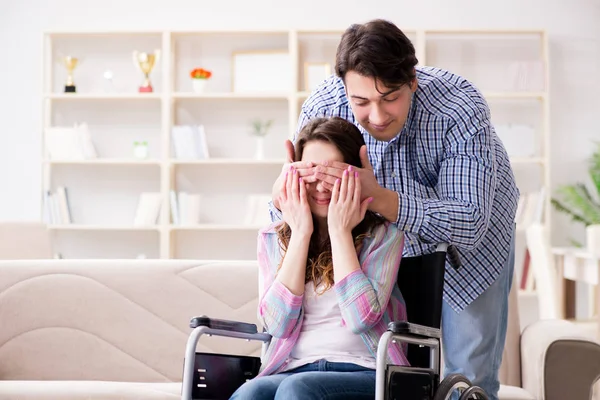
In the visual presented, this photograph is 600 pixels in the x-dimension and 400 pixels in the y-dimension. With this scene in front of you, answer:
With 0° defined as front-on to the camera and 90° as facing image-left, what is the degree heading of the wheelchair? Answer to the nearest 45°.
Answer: approximately 45°

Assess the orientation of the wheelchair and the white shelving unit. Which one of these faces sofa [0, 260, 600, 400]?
the white shelving unit

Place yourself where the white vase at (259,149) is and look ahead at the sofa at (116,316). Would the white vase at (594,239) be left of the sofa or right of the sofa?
left

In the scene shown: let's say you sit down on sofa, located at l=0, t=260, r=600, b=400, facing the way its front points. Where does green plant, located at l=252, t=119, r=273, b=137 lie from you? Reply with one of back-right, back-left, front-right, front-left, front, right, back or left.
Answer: back

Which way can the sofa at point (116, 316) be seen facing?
toward the camera

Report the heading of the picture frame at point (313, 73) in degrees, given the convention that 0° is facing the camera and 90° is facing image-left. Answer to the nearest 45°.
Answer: approximately 0°

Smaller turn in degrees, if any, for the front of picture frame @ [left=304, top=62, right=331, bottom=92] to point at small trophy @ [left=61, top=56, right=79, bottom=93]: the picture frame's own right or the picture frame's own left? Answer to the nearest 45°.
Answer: approximately 90° to the picture frame's own right

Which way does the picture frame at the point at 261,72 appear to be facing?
toward the camera

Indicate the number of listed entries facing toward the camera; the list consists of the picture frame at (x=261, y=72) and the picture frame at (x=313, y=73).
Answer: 2

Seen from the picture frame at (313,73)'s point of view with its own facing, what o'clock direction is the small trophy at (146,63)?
The small trophy is roughly at 3 o'clock from the picture frame.

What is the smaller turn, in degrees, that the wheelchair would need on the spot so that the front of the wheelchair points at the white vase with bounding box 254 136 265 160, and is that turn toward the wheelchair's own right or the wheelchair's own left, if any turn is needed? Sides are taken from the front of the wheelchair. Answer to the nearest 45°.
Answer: approximately 135° to the wheelchair's own right

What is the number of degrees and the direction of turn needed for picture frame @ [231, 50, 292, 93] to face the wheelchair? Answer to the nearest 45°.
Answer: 0° — it already faces it

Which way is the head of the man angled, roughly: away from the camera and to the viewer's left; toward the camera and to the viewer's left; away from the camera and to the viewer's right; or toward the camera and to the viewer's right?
toward the camera and to the viewer's left

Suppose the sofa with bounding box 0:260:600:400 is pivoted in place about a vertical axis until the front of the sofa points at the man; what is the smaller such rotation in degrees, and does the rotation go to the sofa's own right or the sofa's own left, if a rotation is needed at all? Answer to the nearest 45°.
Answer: approximately 45° to the sofa's own left

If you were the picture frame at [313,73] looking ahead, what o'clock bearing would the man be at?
The man is roughly at 12 o'clock from the picture frame.
